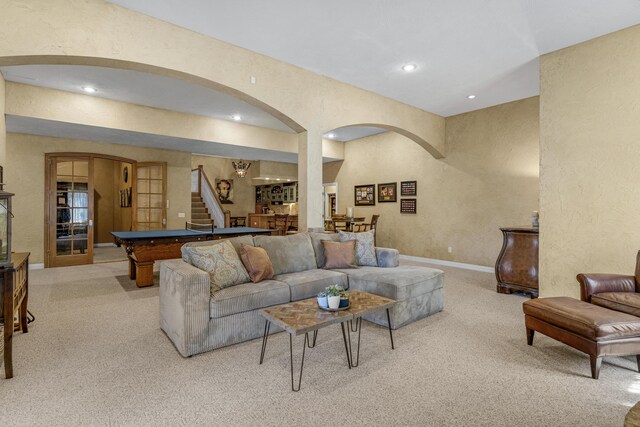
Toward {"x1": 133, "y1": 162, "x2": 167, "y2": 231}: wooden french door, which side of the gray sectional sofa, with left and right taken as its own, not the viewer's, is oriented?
back

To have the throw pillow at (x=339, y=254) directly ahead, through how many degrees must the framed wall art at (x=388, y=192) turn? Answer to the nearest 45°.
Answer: approximately 45° to its left

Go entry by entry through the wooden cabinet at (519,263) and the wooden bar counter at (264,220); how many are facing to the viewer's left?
1

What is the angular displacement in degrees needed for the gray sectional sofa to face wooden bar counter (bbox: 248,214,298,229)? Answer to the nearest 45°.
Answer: approximately 135° to its left

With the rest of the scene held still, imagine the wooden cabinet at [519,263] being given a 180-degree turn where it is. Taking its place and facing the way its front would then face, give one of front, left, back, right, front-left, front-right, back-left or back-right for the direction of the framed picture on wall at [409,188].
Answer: back-left

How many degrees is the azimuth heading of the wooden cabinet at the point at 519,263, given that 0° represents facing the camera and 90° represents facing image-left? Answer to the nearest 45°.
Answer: approximately 90°

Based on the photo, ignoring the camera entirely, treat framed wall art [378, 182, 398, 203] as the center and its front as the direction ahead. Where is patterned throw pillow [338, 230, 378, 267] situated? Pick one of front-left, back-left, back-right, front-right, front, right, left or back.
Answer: front-left

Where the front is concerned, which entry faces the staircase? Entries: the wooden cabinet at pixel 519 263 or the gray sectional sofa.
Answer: the wooden cabinet

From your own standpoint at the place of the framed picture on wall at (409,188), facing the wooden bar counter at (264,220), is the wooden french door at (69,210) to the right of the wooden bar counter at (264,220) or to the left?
left

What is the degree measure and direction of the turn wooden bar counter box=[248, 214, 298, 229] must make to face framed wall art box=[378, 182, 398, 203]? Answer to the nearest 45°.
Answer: approximately 45° to its left

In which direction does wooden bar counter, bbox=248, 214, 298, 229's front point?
toward the camera

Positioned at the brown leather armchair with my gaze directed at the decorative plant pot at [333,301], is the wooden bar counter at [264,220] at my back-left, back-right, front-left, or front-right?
front-right

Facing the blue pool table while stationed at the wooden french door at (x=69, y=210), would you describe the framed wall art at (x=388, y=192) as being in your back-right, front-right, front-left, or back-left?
front-left

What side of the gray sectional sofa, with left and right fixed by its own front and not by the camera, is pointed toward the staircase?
back

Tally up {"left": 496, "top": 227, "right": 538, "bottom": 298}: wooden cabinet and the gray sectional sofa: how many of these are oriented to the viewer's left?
1

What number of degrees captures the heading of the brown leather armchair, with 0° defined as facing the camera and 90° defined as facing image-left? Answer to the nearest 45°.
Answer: approximately 45°

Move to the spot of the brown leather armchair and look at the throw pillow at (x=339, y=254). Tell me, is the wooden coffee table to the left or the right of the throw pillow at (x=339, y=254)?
left

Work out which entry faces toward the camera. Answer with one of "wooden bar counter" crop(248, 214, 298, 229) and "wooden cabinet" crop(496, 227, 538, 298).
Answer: "wooden bar counter" crop(248, 214, 298, 229)

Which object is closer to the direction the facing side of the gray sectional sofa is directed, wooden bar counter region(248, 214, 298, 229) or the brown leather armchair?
the brown leather armchair
